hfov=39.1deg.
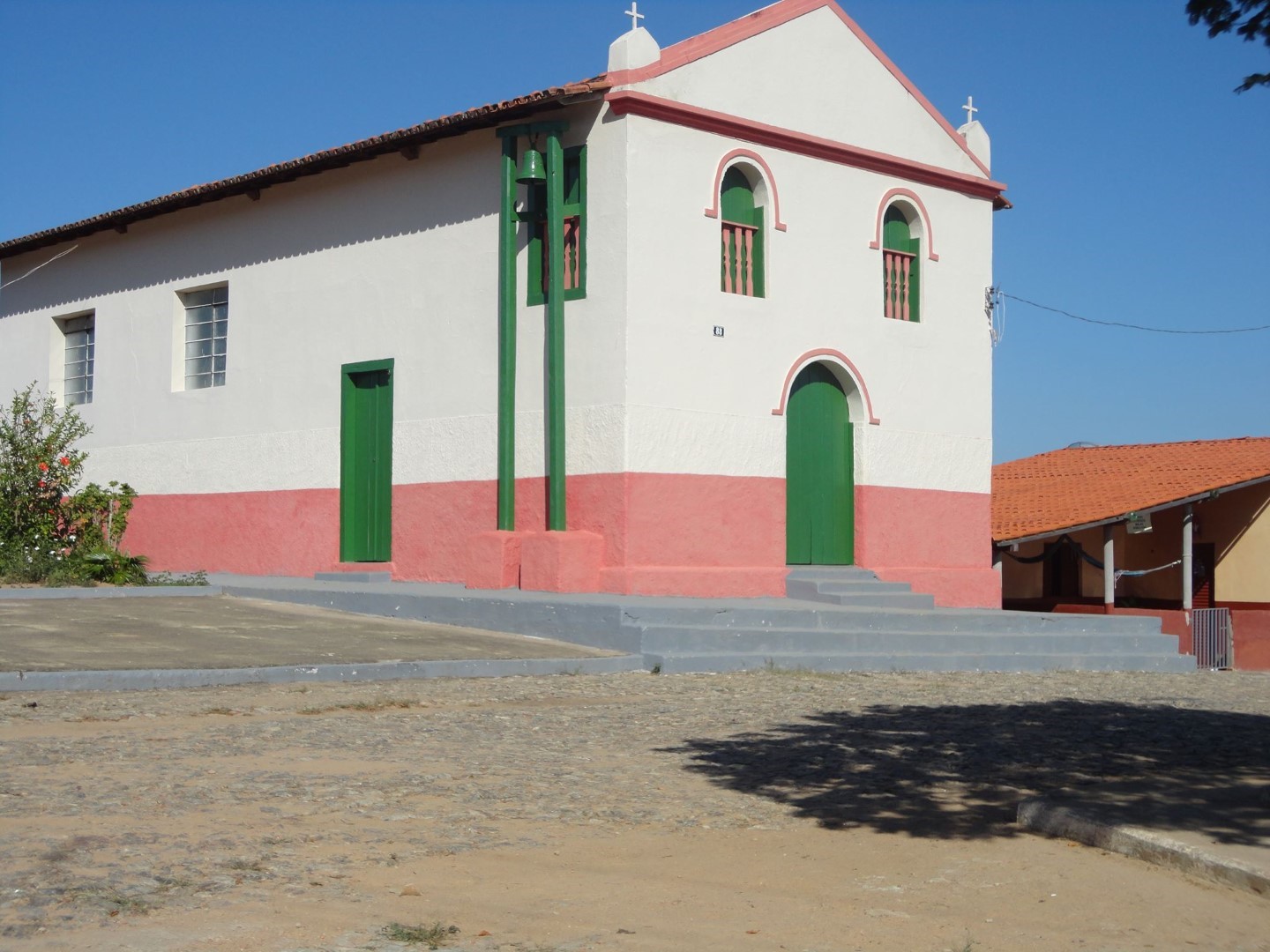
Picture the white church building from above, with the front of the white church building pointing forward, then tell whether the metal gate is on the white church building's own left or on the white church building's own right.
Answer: on the white church building's own left

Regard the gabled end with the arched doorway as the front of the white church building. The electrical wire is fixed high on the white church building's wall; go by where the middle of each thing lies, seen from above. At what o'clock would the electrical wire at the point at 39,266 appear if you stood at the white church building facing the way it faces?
The electrical wire is roughly at 6 o'clock from the white church building.

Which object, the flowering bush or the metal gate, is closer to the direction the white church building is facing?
the metal gate

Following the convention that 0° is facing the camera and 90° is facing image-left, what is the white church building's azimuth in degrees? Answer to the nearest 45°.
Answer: approximately 315°
